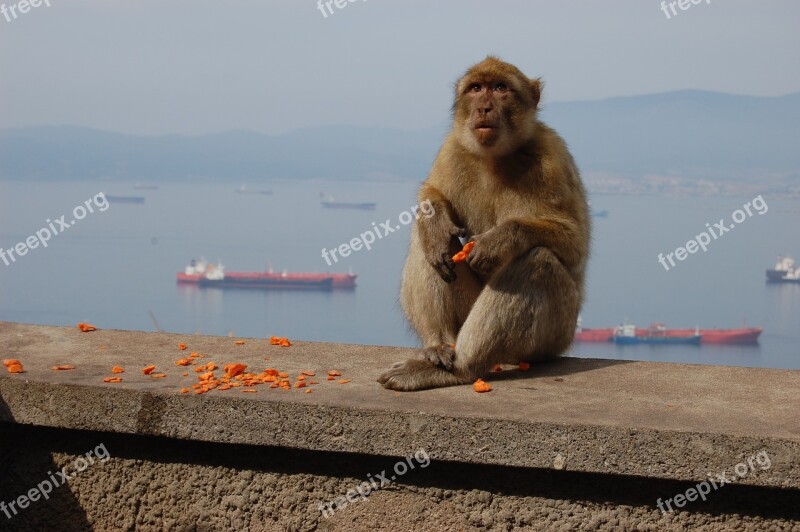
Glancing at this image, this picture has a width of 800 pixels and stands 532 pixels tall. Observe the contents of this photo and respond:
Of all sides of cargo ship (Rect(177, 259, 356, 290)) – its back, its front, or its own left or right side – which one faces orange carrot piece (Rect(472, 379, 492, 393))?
right

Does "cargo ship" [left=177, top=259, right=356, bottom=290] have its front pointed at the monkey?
no

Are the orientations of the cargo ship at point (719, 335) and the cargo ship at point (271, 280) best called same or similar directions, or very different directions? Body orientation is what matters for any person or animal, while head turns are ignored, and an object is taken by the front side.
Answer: same or similar directions

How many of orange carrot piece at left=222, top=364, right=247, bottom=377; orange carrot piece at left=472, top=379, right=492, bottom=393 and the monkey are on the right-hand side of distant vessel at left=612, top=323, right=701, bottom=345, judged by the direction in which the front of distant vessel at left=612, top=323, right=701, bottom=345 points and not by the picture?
3

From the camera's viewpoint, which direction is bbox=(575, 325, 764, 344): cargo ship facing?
to the viewer's right

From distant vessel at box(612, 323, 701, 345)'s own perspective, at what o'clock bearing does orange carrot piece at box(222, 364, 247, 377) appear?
The orange carrot piece is roughly at 3 o'clock from the distant vessel.

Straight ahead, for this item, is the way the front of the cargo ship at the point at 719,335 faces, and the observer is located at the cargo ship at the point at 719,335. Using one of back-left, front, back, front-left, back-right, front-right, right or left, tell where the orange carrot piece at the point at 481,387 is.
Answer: right

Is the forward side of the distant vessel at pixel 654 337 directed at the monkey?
no

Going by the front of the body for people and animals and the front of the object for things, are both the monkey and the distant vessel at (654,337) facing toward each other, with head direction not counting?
no

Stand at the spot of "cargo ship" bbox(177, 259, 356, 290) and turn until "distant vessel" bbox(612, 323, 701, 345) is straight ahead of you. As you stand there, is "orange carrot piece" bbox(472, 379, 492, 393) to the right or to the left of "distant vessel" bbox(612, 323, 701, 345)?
right

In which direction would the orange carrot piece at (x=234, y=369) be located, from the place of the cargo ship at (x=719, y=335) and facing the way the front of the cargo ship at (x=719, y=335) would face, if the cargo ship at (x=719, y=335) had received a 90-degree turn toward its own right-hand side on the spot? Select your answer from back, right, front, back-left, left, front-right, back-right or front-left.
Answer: front

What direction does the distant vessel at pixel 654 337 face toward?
to the viewer's right

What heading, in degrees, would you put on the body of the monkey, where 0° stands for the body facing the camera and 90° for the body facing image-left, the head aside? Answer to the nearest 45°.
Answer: approximately 45°

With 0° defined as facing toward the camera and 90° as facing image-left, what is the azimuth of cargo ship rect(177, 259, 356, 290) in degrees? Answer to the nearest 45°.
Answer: approximately 270°

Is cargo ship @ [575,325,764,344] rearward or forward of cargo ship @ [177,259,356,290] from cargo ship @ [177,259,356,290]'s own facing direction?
forward

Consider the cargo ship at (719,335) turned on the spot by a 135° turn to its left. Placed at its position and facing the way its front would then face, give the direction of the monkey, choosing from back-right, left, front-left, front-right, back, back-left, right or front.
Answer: back-left

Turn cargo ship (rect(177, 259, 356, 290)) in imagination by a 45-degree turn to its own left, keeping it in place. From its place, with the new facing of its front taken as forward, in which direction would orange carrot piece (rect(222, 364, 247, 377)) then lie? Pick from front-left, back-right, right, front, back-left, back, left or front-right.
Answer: back-right
